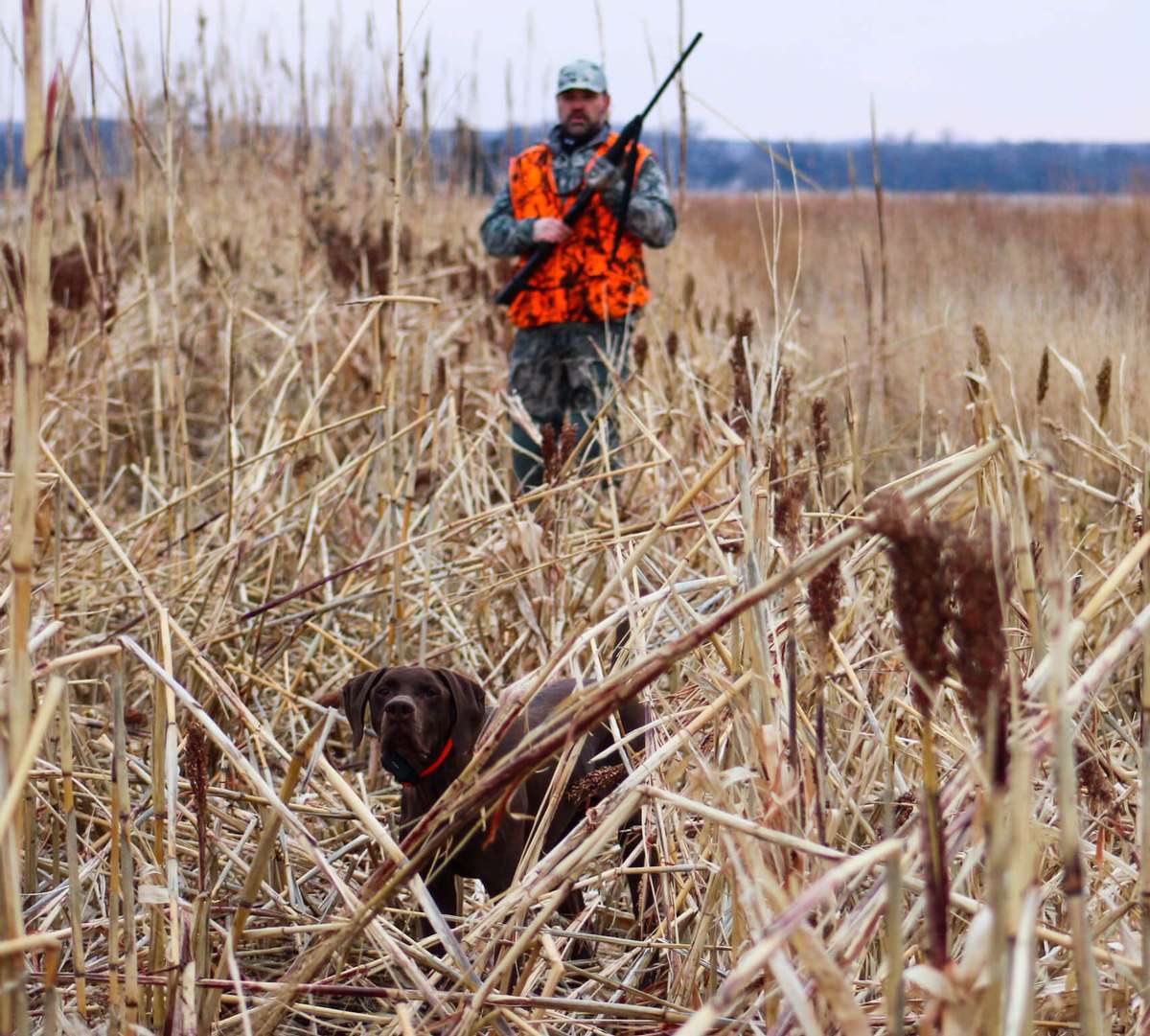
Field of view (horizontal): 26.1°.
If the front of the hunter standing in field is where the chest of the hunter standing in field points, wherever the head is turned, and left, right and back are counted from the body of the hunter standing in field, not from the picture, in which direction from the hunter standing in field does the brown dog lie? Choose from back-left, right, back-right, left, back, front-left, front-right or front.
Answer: front

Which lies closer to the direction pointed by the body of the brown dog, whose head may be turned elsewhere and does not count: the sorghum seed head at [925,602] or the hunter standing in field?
the sorghum seed head

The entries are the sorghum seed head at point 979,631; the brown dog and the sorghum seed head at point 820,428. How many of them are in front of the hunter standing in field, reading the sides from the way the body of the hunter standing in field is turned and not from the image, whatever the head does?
3

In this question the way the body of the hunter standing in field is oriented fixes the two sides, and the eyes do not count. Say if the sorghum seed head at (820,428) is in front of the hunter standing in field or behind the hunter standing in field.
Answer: in front

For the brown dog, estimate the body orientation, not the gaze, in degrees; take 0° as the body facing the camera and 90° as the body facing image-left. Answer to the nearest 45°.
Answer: approximately 45°

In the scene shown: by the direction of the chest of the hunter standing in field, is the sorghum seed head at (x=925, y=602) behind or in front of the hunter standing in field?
in front

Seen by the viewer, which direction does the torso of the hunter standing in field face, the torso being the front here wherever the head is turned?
toward the camera

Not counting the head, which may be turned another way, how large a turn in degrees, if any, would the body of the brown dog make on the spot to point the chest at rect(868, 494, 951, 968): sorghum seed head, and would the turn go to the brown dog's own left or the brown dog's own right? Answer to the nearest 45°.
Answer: approximately 45° to the brown dog's own left

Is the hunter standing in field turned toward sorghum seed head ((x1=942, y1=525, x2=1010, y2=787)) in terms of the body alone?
yes

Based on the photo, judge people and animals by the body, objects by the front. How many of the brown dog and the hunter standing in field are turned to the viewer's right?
0
